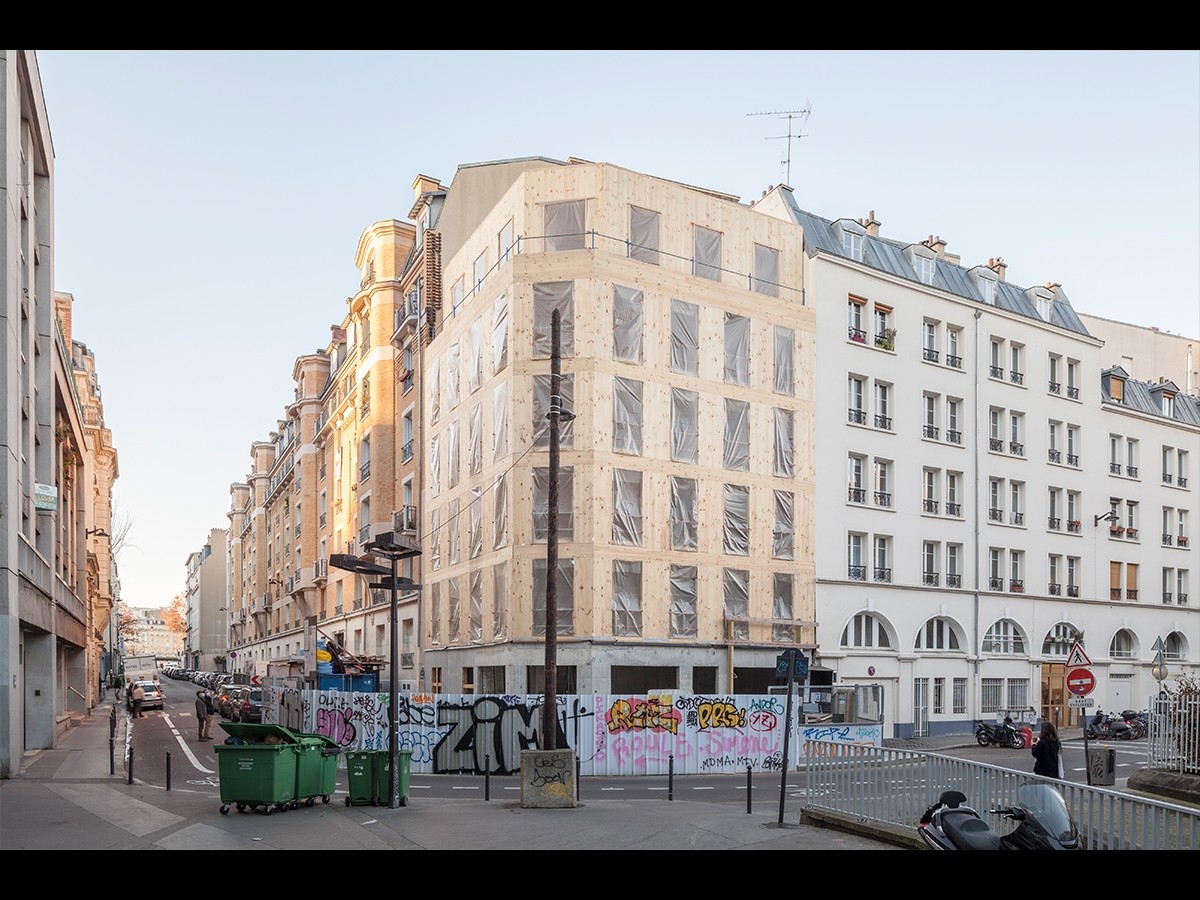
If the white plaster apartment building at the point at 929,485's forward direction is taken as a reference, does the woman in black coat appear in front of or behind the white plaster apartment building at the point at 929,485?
in front

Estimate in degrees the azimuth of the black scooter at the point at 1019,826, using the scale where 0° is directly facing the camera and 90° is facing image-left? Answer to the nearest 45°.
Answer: approximately 270°

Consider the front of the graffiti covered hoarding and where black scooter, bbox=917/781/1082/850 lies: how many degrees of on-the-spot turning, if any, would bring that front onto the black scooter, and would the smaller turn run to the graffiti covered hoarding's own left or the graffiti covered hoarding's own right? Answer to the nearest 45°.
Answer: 0° — it already faces it

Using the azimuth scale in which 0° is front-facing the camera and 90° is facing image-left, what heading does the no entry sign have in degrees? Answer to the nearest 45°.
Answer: approximately 0°

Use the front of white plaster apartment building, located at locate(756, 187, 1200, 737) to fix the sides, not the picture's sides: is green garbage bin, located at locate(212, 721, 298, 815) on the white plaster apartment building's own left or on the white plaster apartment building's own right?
on the white plaster apartment building's own right

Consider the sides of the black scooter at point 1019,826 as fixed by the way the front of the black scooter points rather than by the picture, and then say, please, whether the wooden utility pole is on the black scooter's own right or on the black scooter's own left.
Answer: on the black scooter's own left

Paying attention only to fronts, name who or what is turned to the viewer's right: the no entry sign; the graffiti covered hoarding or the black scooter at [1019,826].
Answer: the black scooter

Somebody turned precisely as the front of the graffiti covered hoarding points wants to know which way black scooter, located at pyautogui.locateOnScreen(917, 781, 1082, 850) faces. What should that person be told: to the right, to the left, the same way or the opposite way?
to the left

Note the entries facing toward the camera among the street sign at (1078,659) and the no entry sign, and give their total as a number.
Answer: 2

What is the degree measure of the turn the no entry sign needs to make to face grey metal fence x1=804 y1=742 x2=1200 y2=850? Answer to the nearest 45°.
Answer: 0° — it already faces it

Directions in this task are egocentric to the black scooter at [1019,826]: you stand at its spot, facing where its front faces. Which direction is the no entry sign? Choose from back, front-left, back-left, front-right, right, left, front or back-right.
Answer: left

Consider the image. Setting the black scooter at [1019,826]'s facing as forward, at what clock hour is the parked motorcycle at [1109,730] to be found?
The parked motorcycle is roughly at 9 o'clock from the black scooter.

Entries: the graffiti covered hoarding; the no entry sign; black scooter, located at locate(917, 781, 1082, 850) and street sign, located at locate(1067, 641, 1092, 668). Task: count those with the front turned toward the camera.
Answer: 3
